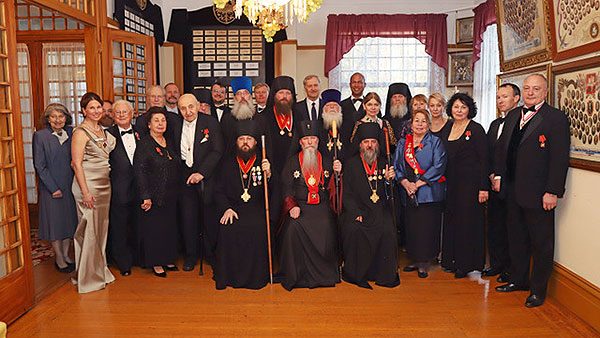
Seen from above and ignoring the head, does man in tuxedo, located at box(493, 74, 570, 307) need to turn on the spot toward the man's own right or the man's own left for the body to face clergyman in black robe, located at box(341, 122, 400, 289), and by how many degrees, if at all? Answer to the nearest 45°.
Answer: approximately 45° to the man's own right

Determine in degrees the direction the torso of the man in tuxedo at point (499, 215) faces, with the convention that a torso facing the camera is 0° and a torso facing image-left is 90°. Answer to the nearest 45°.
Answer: approximately 45°

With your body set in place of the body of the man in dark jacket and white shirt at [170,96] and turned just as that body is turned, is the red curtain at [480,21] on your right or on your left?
on your left

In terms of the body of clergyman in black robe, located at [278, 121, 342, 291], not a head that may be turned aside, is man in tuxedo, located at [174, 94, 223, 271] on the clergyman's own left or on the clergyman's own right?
on the clergyman's own right

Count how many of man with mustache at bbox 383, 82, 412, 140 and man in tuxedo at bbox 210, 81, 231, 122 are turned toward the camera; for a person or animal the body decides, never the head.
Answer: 2

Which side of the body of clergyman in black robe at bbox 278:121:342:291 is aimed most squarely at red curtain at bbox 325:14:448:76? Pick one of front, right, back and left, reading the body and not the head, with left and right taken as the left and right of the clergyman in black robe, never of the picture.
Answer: back

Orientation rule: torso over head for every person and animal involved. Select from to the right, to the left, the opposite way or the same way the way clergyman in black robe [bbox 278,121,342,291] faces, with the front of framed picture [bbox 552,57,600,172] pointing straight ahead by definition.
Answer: to the left

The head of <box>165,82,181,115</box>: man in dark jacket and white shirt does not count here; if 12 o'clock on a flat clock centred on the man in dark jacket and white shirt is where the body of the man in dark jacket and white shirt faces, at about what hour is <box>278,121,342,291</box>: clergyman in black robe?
The clergyman in black robe is roughly at 11 o'clock from the man in dark jacket and white shirt.

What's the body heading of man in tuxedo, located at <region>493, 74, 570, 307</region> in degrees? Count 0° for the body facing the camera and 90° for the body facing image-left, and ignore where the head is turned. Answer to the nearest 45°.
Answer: approximately 45°
